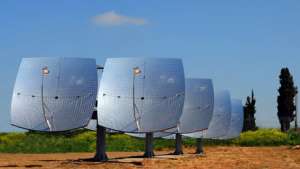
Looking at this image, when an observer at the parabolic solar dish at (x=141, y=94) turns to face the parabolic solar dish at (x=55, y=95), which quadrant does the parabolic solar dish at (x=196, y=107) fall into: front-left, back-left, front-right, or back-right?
back-right

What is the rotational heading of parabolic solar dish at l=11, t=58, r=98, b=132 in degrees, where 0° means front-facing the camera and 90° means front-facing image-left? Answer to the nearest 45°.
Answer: approximately 0°

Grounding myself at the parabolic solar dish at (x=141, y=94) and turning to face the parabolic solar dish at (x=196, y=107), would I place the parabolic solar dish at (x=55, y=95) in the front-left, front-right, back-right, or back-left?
back-left

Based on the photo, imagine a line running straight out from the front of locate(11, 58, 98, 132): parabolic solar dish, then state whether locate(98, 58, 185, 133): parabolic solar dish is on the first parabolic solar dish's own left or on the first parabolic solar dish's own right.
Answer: on the first parabolic solar dish's own left

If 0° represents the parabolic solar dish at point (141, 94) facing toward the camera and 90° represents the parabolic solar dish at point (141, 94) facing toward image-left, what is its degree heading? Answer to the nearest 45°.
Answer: approximately 0°

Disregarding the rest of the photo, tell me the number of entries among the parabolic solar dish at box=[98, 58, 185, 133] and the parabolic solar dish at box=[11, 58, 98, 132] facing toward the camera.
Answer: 2

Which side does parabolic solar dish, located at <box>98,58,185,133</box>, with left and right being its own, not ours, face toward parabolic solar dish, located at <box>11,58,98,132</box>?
right

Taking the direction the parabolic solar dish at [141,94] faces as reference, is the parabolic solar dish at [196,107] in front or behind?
behind
